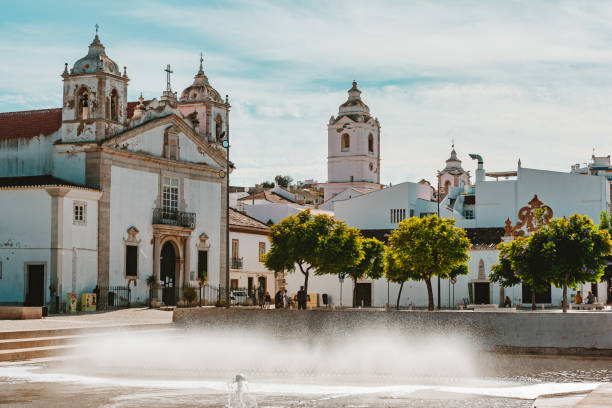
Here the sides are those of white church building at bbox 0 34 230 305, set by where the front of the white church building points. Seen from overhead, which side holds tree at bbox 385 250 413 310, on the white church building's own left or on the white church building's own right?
on the white church building's own left

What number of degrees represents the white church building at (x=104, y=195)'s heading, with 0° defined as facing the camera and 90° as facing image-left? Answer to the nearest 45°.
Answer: approximately 315°

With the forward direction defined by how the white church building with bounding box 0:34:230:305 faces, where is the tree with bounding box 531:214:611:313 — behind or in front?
in front

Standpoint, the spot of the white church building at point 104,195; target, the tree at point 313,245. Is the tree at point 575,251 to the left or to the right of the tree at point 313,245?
right

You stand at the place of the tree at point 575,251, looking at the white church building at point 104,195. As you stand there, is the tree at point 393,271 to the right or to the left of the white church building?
right

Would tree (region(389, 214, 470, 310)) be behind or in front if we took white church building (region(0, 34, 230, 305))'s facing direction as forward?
in front
